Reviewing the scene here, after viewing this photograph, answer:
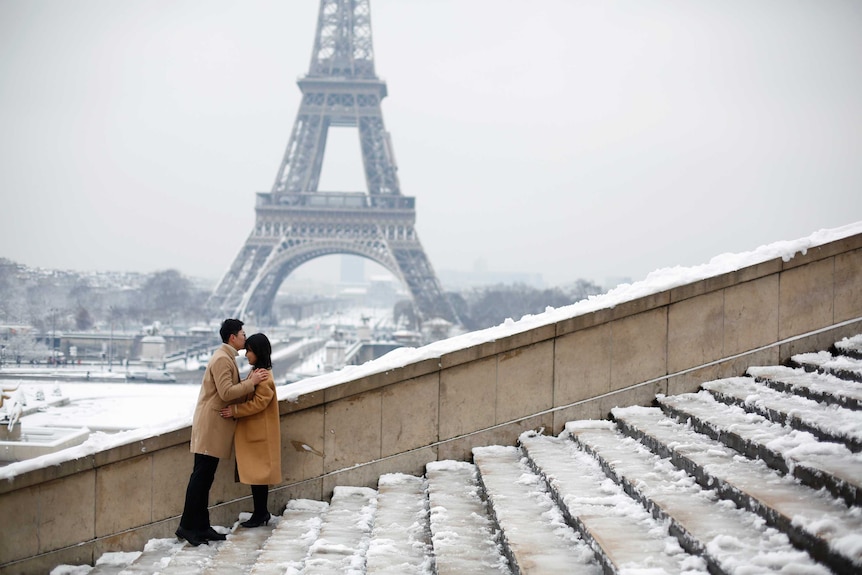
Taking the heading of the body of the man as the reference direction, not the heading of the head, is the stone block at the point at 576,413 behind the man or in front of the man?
in front

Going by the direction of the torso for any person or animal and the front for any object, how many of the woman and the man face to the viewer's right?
1

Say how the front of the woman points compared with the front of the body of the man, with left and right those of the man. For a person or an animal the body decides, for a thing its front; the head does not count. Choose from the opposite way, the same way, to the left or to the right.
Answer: the opposite way

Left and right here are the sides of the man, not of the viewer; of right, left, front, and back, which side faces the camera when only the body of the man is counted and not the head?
right

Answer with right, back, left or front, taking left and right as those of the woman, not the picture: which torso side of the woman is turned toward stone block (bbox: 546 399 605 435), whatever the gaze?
back

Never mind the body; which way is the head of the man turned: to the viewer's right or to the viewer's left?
to the viewer's right

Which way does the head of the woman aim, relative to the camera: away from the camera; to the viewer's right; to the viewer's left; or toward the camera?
to the viewer's left

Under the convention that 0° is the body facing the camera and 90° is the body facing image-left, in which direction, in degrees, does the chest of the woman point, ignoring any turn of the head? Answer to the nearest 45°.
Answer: approximately 90°
